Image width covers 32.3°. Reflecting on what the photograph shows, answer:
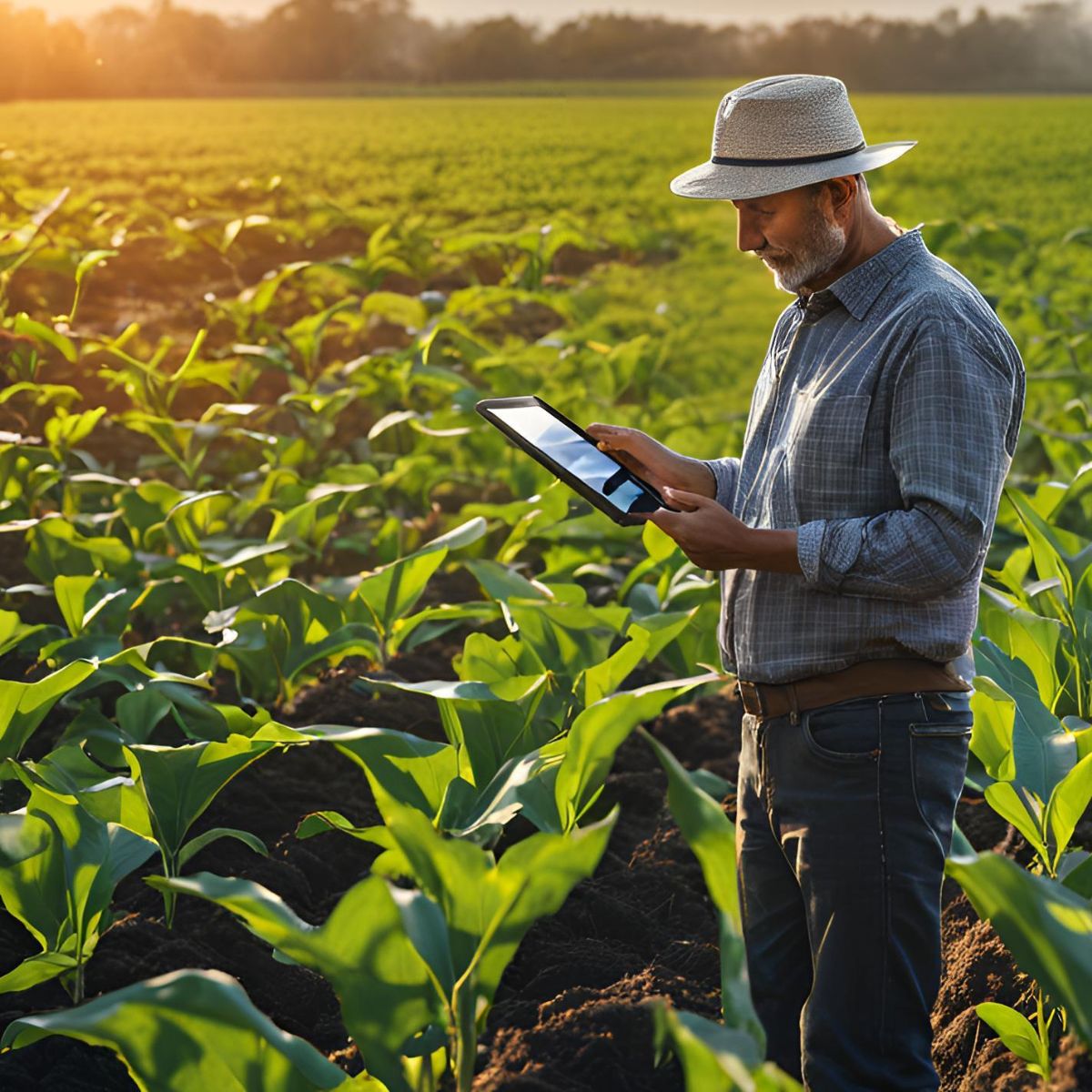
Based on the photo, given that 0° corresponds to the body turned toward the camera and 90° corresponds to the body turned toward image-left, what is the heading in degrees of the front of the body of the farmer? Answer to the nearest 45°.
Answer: approximately 90°

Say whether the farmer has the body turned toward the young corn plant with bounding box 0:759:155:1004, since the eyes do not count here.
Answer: yes

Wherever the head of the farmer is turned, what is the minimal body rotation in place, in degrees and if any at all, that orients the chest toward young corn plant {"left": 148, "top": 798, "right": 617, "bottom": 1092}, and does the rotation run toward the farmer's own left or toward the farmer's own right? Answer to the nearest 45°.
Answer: approximately 45° to the farmer's own left

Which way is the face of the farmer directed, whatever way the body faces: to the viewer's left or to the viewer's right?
to the viewer's left
